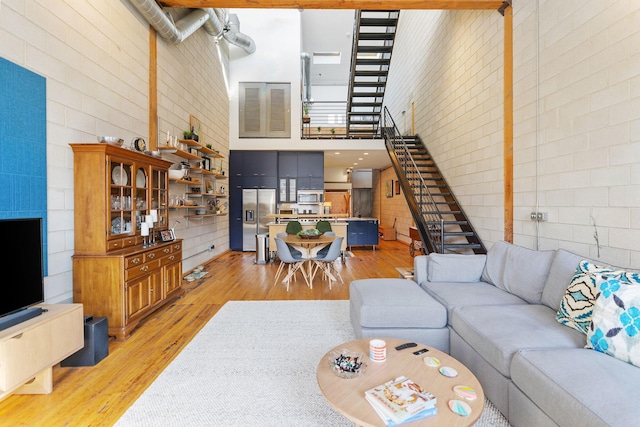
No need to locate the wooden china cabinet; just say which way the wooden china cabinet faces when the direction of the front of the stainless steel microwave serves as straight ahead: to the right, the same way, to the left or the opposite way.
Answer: to the left

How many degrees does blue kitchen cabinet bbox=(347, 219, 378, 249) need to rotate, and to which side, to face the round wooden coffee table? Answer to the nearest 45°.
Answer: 0° — it already faces it

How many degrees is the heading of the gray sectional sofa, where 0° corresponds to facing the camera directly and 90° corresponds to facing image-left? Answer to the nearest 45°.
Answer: approximately 45°

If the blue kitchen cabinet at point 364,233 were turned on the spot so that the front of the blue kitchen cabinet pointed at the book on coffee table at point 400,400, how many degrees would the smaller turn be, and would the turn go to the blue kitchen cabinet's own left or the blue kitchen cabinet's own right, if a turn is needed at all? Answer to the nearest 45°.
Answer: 0° — it already faces it

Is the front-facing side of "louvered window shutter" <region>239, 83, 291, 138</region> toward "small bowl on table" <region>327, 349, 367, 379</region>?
yes

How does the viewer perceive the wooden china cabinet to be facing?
facing the viewer and to the right of the viewer

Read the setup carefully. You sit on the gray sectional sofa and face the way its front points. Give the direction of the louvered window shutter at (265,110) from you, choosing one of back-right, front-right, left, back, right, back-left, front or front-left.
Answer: right

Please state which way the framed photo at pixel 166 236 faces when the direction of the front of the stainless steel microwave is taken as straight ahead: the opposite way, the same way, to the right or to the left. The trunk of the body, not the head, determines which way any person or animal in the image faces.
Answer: to the left

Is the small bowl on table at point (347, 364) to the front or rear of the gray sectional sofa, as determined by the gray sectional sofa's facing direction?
to the front

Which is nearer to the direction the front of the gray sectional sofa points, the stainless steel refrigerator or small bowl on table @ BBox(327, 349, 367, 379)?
the small bowl on table

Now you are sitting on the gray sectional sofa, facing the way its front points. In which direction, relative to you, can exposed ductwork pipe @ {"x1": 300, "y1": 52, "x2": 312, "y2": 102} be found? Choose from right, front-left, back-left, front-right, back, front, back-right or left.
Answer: right

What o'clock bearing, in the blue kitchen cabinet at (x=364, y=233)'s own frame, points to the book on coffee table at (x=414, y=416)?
The book on coffee table is roughly at 12 o'clock from the blue kitchen cabinet.

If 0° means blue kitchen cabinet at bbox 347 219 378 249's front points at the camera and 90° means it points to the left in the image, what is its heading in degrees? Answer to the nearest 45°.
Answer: approximately 0°

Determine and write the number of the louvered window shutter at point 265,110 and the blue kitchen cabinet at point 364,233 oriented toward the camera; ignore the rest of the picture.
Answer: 2

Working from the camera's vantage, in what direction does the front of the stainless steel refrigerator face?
facing the viewer

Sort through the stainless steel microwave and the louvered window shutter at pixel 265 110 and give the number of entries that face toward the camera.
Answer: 2

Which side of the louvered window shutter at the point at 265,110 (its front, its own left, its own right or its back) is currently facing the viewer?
front

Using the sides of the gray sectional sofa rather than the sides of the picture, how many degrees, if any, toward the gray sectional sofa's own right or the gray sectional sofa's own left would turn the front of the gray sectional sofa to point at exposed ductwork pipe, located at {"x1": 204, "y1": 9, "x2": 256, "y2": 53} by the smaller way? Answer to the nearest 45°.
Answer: approximately 90° to the gray sectional sofa's own right
